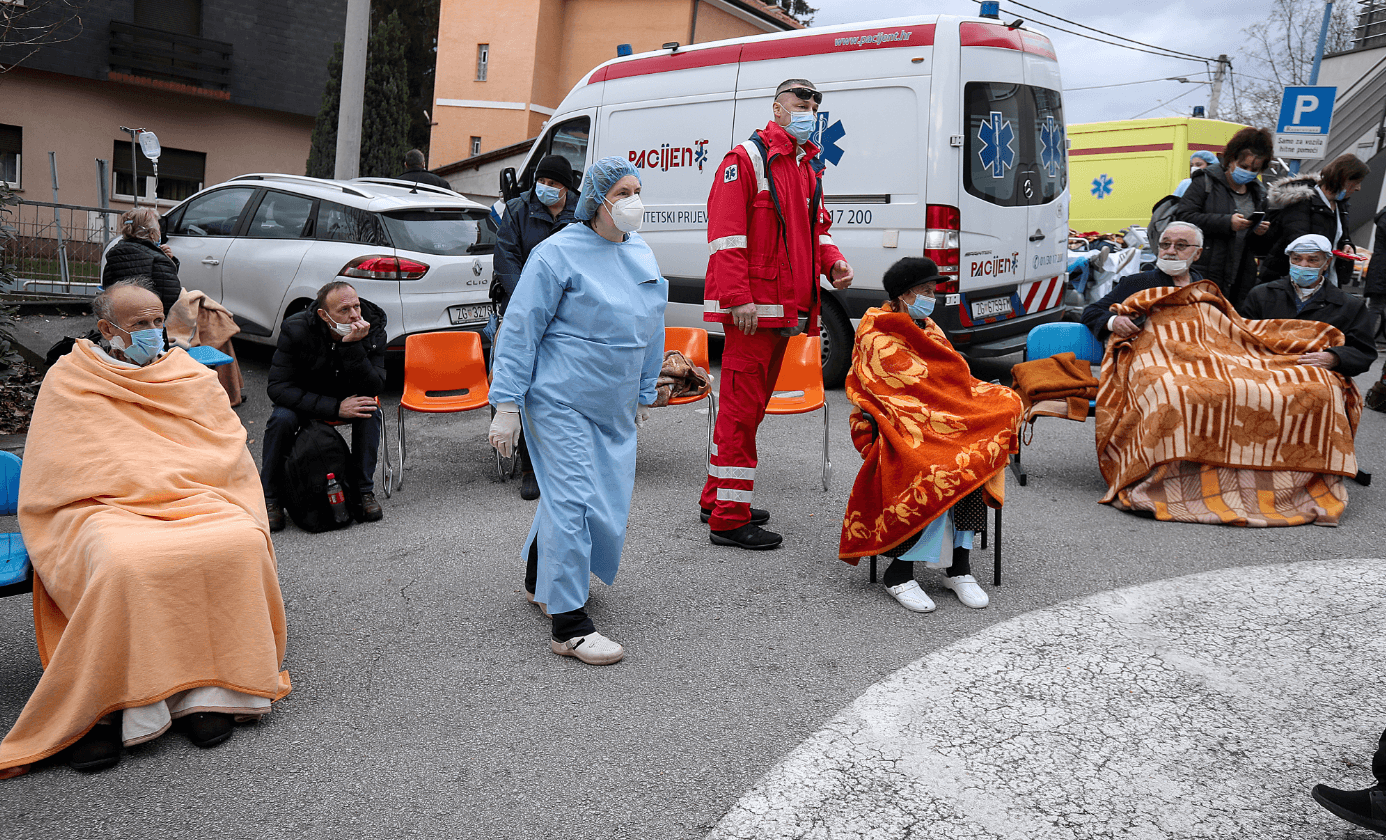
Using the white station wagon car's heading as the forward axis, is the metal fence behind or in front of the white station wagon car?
in front

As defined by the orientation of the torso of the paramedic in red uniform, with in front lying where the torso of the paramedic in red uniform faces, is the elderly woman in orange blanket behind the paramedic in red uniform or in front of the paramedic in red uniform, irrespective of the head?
in front

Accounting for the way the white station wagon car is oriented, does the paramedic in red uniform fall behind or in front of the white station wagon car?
behind

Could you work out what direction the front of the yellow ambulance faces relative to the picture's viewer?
facing away from the viewer and to the left of the viewer

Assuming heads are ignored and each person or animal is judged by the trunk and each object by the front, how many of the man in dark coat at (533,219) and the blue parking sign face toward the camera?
2

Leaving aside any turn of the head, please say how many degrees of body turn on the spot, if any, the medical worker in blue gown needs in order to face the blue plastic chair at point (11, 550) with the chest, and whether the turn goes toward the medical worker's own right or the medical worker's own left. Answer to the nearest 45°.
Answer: approximately 135° to the medical worker's own right

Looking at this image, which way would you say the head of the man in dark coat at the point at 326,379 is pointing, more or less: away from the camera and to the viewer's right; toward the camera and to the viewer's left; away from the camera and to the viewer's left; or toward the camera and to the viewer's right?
toward the camera and to the viewer's right

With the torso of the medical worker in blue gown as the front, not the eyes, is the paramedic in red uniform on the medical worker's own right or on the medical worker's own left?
on the medical worker's own left

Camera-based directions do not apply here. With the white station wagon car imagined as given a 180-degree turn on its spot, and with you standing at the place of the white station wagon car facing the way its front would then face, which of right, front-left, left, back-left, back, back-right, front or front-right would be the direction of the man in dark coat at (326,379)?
front-right

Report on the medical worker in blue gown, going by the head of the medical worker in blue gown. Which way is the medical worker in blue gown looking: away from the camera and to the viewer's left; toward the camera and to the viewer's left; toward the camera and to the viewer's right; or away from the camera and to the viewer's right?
toward the camera and to the viewer's right
